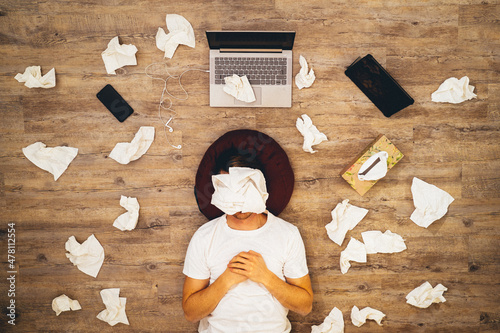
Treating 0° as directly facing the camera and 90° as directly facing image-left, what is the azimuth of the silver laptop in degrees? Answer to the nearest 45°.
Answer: approximately 0°

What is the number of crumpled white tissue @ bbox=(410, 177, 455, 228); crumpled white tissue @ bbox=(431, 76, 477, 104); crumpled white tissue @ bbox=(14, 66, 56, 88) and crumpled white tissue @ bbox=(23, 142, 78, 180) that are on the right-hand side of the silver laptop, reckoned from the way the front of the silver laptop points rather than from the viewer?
2

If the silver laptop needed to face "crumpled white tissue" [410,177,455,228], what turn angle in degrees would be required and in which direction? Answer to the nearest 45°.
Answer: approximately 90° to its left
